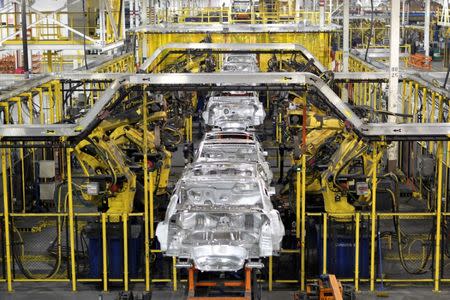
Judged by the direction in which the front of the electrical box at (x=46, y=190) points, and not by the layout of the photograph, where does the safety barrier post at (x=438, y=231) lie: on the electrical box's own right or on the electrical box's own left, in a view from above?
on the electrical box's own left

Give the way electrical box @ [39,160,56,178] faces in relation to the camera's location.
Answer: facing the viewer

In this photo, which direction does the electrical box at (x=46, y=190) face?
toward the camera

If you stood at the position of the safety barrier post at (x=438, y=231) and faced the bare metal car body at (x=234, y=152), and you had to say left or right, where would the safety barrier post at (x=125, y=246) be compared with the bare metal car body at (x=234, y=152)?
left

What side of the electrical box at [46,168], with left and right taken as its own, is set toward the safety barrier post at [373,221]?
left

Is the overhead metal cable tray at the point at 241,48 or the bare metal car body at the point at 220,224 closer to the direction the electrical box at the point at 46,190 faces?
the bare metal car body
